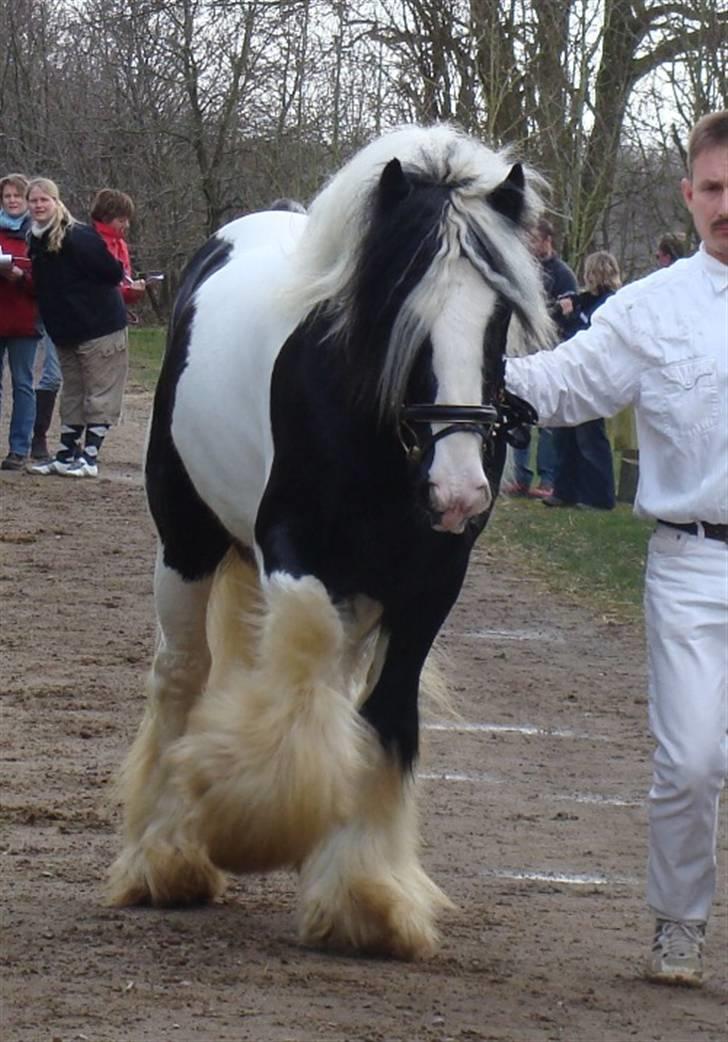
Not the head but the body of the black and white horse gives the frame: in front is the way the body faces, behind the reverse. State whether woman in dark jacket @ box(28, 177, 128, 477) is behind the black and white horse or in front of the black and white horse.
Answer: behind

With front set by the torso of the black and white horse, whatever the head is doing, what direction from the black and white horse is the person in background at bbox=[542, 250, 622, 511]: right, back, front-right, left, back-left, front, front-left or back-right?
back-left

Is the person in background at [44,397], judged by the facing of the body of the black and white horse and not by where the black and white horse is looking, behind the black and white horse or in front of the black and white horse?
behind

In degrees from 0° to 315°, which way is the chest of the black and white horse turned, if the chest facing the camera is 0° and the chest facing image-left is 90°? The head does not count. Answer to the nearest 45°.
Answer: approximately 315°

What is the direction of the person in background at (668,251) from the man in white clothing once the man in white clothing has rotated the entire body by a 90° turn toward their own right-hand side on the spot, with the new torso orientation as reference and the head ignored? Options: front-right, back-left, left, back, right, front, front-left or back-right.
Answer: right

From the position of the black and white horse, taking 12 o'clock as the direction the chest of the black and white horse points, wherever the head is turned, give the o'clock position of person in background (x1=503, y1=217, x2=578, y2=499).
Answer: The person in background is roughly at 8 o'clock from the black and white horse.

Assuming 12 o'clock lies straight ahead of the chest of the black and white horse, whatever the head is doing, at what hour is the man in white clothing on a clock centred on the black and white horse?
The man in white clothing is roughly at 11 o'clock from the black and white horse.

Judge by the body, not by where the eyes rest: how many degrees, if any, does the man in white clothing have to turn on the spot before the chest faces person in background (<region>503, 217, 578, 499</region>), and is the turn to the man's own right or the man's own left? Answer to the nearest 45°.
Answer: approximately 180°

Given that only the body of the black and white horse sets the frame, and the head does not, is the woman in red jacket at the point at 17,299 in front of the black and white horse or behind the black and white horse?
behind

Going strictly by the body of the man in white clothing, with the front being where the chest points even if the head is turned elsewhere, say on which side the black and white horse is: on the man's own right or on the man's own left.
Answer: on the man's own right

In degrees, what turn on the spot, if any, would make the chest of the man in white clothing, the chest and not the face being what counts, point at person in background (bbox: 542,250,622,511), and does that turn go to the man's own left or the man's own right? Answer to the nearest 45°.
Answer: approximately 180°
